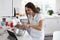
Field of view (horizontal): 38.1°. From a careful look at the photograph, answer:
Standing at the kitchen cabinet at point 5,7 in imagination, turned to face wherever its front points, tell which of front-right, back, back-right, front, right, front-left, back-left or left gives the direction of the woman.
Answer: front-left

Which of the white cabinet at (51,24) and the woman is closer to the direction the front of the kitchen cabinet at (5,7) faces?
the woman
